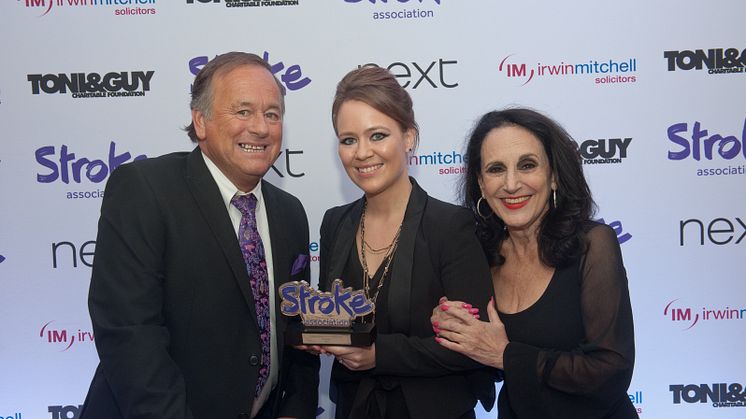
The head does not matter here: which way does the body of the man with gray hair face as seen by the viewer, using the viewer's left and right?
facing the viewer and to the right of the viewer

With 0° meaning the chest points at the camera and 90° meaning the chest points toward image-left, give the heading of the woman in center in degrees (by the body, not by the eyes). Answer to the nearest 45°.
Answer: approximately 45°

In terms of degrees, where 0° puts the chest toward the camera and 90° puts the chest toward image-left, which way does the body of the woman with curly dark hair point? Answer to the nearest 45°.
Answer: approximately 45°

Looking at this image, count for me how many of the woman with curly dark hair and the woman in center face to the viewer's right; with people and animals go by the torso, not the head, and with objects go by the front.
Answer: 0

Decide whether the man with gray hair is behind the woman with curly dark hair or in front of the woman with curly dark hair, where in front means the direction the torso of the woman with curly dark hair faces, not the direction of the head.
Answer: in front

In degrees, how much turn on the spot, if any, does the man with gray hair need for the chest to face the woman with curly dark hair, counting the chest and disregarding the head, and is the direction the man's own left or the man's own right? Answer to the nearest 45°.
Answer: approximately 45° to the man's own left
